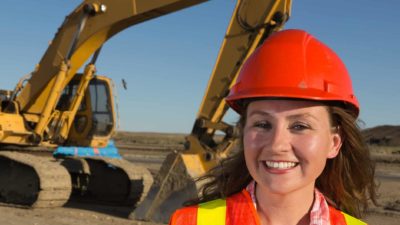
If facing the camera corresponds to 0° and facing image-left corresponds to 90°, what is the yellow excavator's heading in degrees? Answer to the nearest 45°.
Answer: approximately 315°

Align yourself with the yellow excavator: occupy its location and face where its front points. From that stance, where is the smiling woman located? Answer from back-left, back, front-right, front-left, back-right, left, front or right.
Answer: front-right
